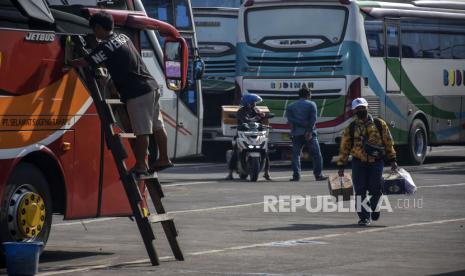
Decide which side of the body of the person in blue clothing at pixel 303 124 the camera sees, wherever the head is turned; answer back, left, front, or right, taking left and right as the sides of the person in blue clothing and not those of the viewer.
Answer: back

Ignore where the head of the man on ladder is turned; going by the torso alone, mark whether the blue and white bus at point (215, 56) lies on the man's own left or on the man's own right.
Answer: on the man's own right

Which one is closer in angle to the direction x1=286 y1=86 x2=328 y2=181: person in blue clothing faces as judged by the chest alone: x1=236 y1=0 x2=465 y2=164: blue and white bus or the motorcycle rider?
the blue and white bus

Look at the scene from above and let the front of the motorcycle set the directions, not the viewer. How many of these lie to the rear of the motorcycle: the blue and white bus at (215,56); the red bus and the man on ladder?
1

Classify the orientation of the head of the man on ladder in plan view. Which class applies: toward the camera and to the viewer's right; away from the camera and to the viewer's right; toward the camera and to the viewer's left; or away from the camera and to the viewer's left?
away from the camera and to the viewer's left

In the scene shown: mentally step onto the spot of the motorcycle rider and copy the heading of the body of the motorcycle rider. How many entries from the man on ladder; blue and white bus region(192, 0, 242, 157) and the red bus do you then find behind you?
1

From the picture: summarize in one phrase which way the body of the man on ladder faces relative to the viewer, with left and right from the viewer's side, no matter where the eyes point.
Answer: facing away from the viewer and to the left of the viewer

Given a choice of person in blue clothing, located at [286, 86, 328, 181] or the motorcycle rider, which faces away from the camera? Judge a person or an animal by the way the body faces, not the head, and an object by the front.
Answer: the person in blue clothing
